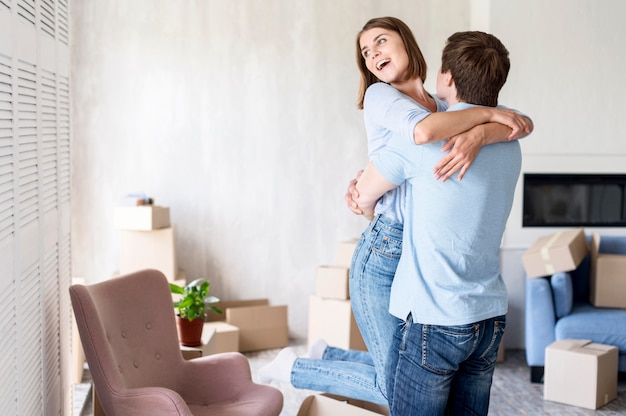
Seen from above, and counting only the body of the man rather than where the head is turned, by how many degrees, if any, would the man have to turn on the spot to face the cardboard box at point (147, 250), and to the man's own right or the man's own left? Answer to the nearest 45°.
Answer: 0° — they already face it

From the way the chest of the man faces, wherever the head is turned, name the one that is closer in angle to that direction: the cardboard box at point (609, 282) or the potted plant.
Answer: the potted plant

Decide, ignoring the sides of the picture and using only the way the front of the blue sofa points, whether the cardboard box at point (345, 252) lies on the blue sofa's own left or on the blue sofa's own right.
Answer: on the blue sofa's own right

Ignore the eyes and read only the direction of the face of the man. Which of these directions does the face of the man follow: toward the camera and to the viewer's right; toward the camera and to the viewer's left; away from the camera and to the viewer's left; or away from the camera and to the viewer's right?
away from the camera and to the viewer's left

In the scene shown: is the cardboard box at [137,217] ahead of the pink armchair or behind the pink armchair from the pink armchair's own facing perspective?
behind

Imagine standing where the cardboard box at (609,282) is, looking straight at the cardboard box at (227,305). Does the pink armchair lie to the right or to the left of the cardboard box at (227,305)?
left

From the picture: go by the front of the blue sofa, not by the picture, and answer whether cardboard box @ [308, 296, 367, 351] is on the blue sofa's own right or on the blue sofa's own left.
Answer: on the blue sofa's own right

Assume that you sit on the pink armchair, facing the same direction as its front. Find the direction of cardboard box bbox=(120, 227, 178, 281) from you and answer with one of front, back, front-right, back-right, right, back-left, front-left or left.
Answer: back-left

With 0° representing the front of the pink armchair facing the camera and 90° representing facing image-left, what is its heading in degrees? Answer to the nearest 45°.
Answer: approximately 315°

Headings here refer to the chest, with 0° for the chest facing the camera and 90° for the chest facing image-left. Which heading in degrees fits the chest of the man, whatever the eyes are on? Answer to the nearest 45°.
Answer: approximately 135°

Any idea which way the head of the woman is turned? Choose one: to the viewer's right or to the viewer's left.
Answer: to the viewer's left

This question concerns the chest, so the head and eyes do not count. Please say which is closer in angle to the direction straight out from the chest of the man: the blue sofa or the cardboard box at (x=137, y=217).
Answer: the cardboard box
